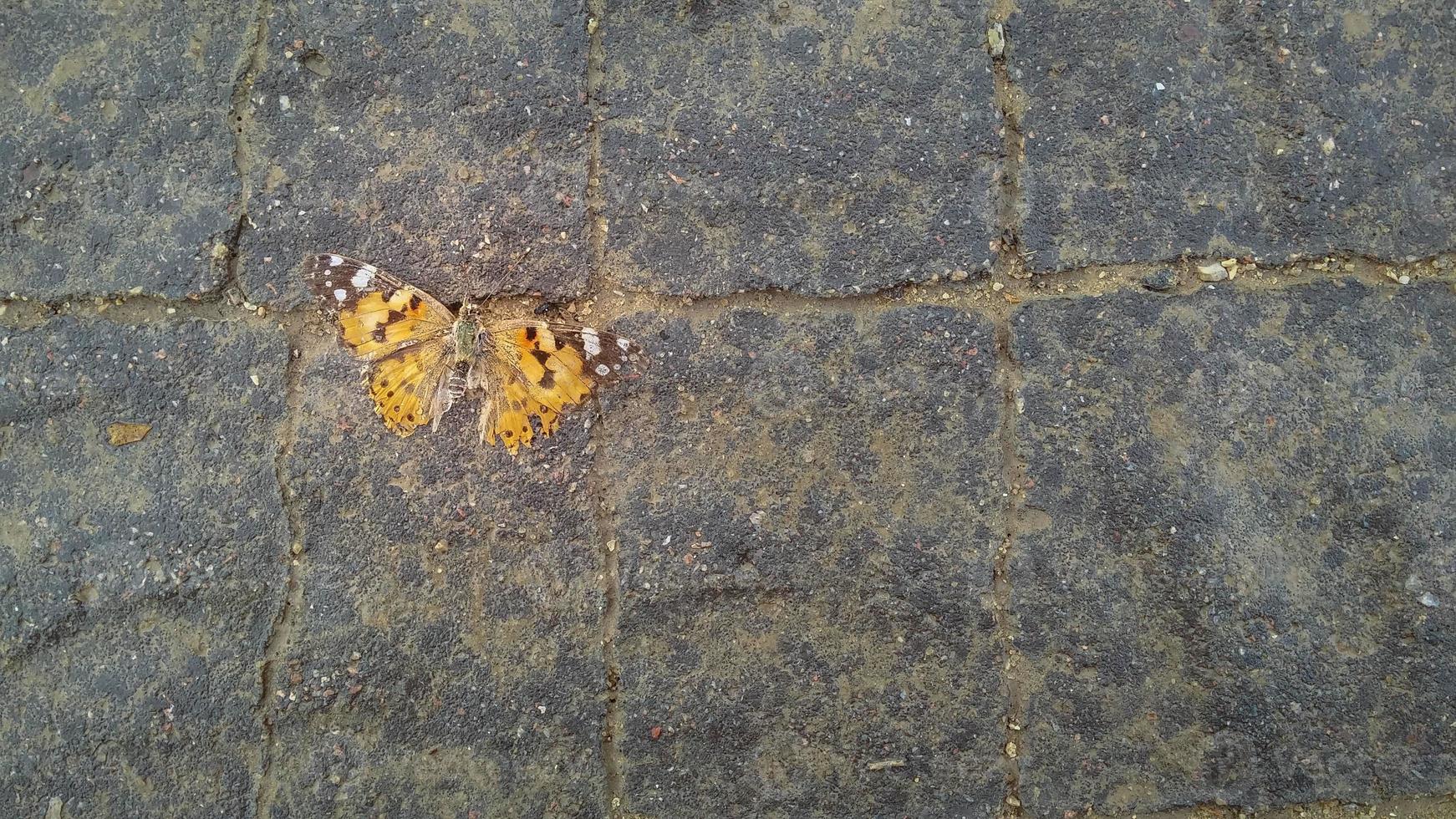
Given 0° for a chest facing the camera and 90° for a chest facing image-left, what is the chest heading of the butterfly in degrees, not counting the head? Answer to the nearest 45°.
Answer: approximately 180°

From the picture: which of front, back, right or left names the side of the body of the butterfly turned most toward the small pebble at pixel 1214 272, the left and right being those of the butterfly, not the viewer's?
right

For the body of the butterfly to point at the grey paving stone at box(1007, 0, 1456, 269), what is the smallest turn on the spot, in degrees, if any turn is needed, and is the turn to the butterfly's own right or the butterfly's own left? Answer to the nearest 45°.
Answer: approximately 90° to the butterfly's own right
